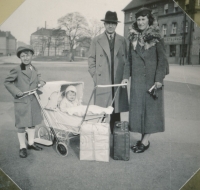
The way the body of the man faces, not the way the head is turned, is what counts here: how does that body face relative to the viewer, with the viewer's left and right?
facing the viewer

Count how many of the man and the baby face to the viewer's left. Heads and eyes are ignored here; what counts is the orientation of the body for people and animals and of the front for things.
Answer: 0

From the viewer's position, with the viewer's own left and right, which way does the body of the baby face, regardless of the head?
facing the viewer and to the right of the viewer

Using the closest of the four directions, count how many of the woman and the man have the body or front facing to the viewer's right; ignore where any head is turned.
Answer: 0
